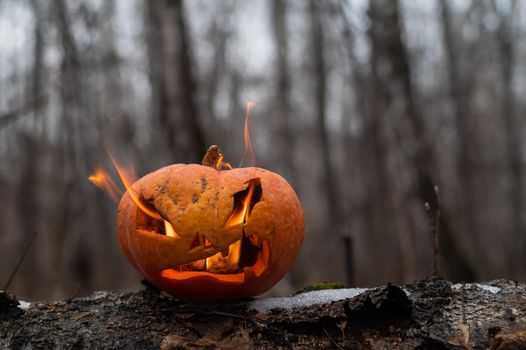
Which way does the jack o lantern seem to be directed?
toward the camera

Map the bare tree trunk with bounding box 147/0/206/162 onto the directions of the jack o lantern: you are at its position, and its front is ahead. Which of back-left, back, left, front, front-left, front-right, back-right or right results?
back

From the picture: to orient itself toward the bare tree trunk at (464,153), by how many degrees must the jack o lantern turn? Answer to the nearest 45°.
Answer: approximately 135° to its left

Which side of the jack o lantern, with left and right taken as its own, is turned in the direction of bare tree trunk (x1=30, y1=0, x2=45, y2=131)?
back

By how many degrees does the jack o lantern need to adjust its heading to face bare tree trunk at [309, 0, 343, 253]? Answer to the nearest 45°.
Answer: approximately 180°

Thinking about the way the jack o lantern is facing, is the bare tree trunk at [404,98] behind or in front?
behind

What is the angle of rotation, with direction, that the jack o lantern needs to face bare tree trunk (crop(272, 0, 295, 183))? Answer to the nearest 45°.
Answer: approximately 180°

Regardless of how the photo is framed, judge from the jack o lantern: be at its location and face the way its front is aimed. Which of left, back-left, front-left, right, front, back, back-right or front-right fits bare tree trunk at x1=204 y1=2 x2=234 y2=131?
back
